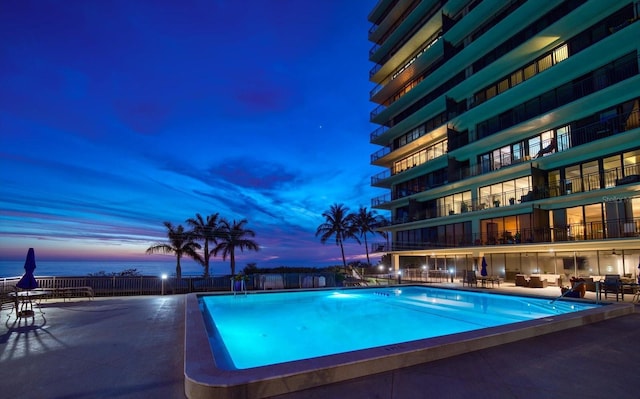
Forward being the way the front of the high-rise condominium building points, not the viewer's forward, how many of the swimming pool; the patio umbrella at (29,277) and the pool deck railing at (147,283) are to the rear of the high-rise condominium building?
0

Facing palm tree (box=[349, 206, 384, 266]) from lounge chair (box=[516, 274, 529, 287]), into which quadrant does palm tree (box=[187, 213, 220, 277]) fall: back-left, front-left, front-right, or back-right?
front-left

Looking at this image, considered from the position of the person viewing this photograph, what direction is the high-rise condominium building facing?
facing the viewer and to the left of the viewer

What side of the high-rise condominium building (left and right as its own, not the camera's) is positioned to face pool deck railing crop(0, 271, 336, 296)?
front

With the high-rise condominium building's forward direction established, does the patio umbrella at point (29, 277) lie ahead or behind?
ahead

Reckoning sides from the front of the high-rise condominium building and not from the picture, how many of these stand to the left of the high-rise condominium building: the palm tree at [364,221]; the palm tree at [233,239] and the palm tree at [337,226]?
0

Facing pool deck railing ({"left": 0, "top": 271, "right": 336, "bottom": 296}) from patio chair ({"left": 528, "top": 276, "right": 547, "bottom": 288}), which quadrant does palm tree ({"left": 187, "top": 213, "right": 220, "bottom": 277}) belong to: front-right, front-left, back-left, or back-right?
front-right

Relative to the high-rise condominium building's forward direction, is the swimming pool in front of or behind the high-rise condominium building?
in front

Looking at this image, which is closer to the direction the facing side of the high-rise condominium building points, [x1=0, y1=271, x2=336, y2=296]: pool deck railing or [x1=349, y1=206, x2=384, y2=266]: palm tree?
the pool deck railing

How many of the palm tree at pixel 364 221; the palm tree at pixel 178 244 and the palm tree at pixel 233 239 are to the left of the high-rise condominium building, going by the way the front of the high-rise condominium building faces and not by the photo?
0

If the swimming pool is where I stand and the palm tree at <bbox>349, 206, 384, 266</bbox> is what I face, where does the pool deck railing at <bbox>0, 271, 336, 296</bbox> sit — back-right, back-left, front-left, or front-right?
front-left

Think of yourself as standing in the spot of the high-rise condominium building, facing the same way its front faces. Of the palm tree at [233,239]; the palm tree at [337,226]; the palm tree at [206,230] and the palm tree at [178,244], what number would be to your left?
0

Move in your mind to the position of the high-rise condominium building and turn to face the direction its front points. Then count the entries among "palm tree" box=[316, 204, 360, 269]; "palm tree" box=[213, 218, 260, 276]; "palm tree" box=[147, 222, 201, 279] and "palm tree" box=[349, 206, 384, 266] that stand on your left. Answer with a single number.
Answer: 0
